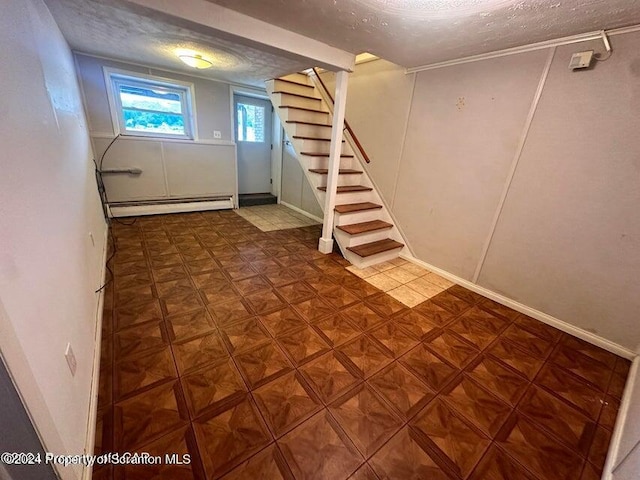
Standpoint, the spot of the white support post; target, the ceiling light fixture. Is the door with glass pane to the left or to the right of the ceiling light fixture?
right

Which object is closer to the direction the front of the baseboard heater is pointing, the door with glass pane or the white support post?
the white support post

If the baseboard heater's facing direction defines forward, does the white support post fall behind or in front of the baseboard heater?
in front

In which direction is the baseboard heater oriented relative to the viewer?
toward the camera

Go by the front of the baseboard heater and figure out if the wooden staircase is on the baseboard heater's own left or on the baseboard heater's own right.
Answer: on the baseboard heater's own left

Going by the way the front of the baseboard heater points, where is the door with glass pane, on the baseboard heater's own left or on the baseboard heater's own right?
on the baseboard heater's own left
